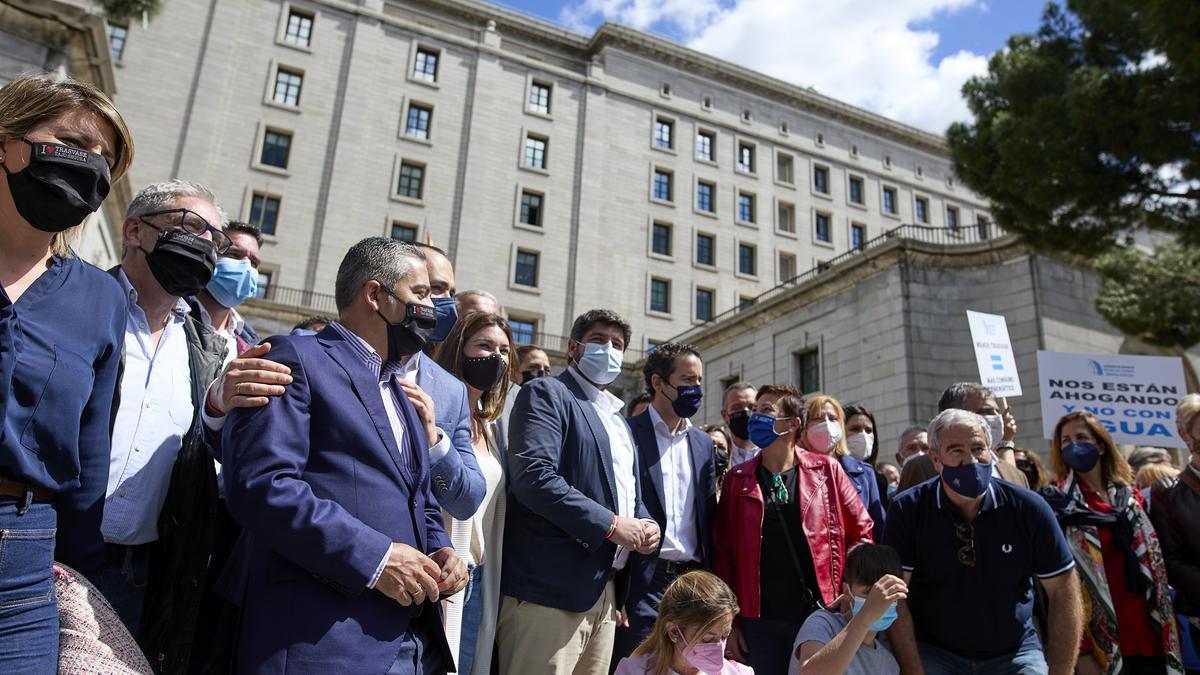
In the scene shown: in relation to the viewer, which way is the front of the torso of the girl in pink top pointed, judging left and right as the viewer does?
facing the viewer and to the right of the viewer

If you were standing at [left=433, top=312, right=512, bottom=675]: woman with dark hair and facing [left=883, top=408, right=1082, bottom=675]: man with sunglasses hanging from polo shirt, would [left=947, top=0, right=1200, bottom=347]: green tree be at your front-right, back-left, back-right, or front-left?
front-left

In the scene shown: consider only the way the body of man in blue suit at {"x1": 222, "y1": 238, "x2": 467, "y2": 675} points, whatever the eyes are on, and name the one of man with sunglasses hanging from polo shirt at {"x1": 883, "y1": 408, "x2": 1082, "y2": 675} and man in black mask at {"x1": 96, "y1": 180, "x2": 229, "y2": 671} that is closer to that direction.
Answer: the man with sunglasses hanging from polo shirt

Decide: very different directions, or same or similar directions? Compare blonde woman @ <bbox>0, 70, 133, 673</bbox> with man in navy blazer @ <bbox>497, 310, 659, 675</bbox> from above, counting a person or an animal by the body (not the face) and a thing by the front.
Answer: same or similar directions

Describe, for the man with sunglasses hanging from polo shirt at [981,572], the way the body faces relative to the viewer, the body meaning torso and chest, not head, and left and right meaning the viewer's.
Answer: facing the viewer

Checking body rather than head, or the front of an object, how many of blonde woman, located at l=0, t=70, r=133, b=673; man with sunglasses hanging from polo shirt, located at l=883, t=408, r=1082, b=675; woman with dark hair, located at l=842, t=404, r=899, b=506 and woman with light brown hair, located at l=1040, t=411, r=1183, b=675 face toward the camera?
4

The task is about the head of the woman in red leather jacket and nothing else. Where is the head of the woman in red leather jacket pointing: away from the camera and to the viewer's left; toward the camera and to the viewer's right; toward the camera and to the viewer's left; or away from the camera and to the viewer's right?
toward the camera and to the viewer's left

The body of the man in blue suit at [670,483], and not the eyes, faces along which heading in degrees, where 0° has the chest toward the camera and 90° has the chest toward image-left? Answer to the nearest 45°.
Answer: approximately 315°

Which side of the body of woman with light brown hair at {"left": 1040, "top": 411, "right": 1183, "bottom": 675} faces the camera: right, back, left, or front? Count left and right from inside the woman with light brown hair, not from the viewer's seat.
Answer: front

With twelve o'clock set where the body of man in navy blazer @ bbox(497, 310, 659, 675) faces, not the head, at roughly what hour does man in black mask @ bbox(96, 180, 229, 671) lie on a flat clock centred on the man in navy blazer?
The man in black mask is roughly at 3 o'clock from the man in navy blazer.

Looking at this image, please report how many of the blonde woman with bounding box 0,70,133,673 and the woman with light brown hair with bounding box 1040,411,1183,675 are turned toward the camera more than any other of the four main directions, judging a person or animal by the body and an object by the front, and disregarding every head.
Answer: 2

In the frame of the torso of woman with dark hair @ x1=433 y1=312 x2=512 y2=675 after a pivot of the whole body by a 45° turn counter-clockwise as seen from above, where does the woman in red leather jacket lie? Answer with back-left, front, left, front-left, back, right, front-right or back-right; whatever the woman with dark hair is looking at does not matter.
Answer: front

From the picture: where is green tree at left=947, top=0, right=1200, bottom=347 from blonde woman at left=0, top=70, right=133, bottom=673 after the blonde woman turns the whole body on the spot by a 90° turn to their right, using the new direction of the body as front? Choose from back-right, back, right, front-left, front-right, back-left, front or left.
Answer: back

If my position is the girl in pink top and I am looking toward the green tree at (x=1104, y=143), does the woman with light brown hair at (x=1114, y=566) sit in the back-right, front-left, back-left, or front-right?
front-right

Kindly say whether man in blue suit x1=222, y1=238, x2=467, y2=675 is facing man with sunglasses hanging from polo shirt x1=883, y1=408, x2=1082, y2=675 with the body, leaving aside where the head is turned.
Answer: no
